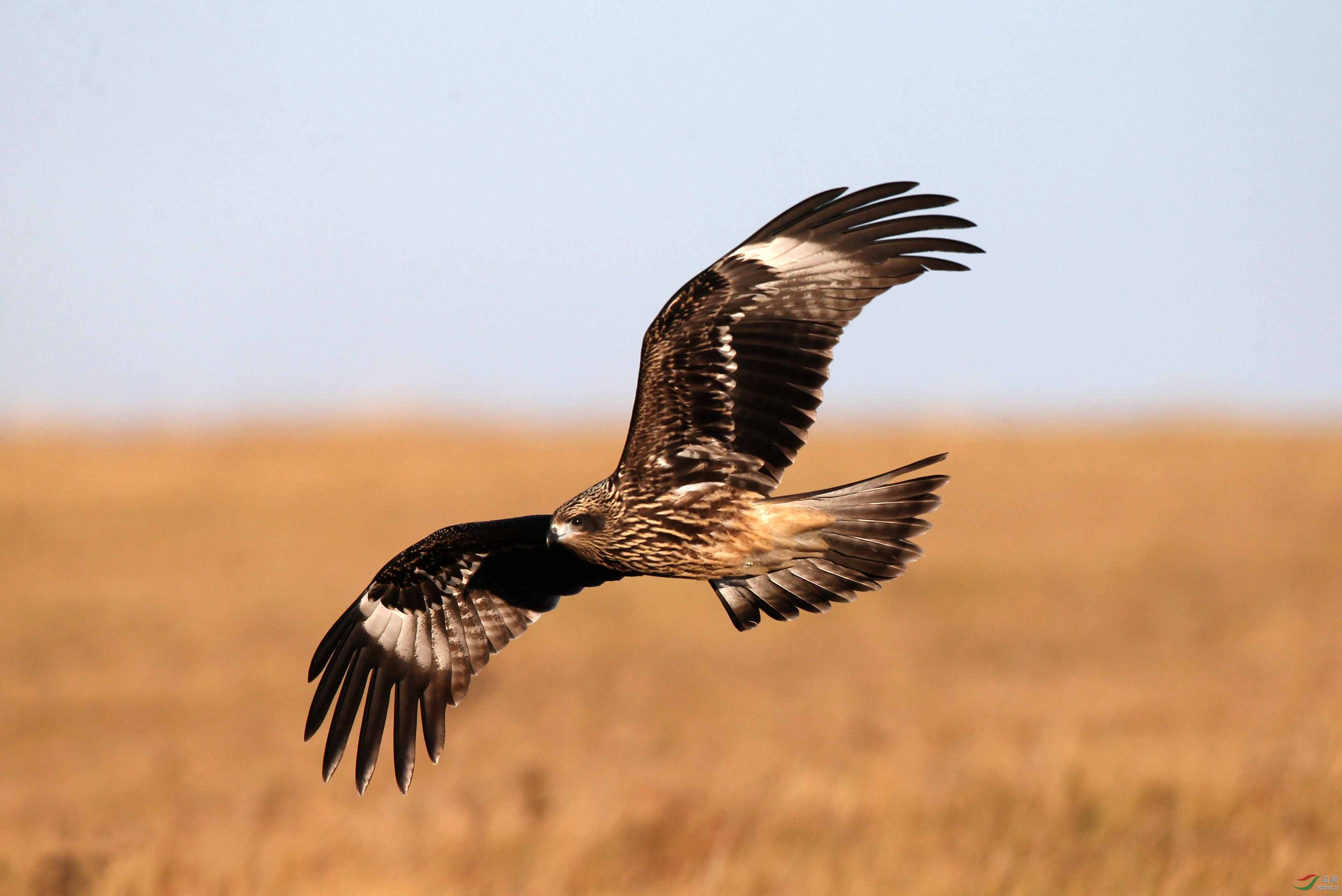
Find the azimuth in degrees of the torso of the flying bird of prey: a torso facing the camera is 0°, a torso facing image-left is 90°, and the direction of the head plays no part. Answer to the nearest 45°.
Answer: approximately 45°
